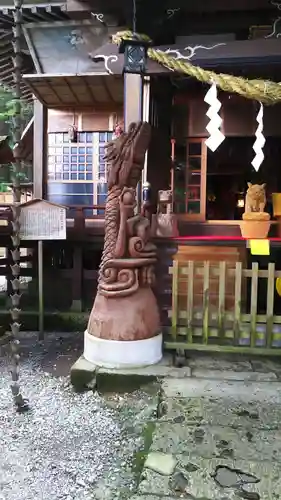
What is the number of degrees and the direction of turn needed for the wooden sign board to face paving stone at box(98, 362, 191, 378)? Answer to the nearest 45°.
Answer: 0° — it already faces it

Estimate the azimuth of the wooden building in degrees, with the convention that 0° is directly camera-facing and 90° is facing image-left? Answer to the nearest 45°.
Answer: approximately 0°

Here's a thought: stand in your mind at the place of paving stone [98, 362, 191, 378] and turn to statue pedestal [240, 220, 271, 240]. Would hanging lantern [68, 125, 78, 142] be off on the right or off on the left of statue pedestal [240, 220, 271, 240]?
left

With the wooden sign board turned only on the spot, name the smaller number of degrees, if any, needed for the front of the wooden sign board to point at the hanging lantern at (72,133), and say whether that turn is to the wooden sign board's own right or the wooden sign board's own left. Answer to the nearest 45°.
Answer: approximately 180°

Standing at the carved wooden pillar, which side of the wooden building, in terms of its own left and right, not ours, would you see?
front

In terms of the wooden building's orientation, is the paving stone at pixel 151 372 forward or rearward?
forward

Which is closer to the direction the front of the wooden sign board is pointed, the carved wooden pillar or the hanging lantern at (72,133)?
the carved wooden pillar
